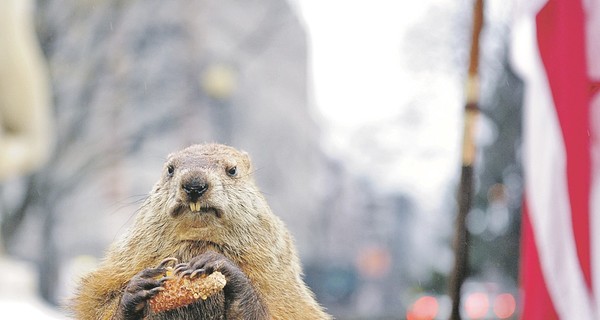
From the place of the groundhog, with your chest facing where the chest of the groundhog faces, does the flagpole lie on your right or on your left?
on your left

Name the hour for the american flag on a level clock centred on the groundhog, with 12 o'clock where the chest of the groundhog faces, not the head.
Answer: The american flag is roughly at 8 o'clock from the groundhog.

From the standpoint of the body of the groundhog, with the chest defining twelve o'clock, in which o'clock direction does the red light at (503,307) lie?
The red light is roughly at 7 o'clock from the groundhog.

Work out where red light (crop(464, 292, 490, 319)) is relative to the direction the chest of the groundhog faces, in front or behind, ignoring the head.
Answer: behind

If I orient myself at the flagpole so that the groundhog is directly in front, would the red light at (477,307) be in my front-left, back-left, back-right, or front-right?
back-right

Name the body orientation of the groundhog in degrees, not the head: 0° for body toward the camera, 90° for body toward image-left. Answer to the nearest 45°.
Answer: approximately 0°

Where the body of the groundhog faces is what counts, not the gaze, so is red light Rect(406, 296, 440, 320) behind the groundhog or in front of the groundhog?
behind
